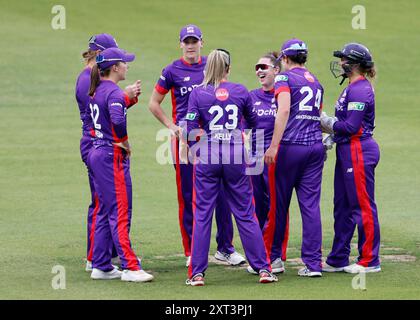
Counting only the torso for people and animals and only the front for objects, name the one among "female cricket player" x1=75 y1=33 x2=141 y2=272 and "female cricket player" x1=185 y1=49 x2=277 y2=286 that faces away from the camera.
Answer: "female cricket player" x1=185 y1=49 x2=277 y2=286

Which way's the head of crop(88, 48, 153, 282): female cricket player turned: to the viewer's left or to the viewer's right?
to the viewer's right

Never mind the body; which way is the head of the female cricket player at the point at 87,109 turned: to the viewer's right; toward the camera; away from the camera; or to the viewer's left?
to the viewer's right

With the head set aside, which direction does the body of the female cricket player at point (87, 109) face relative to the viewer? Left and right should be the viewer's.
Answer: facing to the right of the viewer

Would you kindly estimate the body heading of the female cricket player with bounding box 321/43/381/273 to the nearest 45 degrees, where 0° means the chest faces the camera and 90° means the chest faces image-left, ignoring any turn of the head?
approximately 90°

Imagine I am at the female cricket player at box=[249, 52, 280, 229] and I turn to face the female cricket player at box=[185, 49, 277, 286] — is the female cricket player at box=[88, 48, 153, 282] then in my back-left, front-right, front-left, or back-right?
front-right

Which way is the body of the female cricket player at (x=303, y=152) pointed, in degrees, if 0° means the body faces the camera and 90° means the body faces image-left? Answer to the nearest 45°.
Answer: approximately 135°

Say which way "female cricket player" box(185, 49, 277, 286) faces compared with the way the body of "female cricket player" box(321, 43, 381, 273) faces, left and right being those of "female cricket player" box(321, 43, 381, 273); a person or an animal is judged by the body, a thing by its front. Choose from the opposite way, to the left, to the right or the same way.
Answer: to the right

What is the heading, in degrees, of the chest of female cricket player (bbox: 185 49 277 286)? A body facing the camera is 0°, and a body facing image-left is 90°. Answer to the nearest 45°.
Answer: approximately 180°

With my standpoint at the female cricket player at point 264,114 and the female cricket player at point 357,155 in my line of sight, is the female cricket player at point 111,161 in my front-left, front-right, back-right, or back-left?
back-right

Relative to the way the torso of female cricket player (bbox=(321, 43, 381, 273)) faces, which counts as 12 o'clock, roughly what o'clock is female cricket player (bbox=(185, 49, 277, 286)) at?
female cricket player (bbox=(185, 49, 277, 286)) is roughly at 11 o'clock from female cricket player (bbox=(321, 43, 381, 273)).

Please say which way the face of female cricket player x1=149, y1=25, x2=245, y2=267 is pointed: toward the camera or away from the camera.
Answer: toward the camera

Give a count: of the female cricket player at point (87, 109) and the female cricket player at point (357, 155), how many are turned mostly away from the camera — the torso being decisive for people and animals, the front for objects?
0

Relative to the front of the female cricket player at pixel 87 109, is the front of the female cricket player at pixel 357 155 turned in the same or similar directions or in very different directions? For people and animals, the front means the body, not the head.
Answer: very different directions
